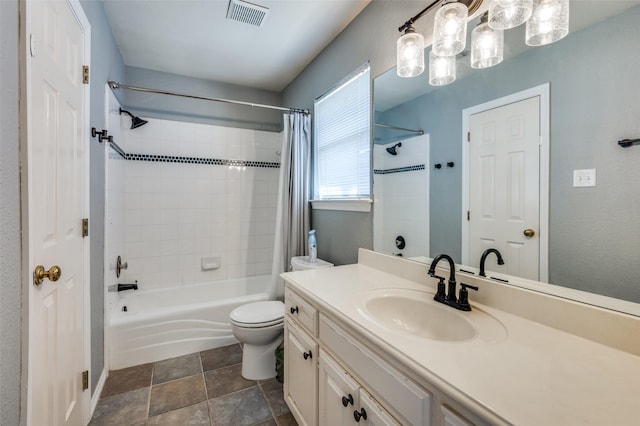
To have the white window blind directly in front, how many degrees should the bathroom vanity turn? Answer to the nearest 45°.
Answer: approximately 90° to its right

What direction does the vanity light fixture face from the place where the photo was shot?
facing the viewer and to the left of the viewer

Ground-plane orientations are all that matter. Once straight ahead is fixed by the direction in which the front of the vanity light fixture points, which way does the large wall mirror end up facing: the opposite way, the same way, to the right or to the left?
the same way

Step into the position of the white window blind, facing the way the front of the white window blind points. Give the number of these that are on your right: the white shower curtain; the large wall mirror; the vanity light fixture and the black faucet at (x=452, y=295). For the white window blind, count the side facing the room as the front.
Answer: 1

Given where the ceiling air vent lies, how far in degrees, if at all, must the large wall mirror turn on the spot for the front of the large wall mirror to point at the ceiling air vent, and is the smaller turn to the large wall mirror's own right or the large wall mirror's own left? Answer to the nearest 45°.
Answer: approximately 45° to the large wall mirror's own right

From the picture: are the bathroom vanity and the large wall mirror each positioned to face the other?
no

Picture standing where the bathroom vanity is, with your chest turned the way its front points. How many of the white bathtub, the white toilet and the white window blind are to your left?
0

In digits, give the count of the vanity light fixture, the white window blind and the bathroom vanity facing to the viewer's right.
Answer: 0

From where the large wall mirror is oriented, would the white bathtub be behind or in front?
in front

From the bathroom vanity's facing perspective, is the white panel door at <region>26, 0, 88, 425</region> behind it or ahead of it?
ahead

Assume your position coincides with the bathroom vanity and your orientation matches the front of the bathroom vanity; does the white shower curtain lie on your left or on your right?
on your right
